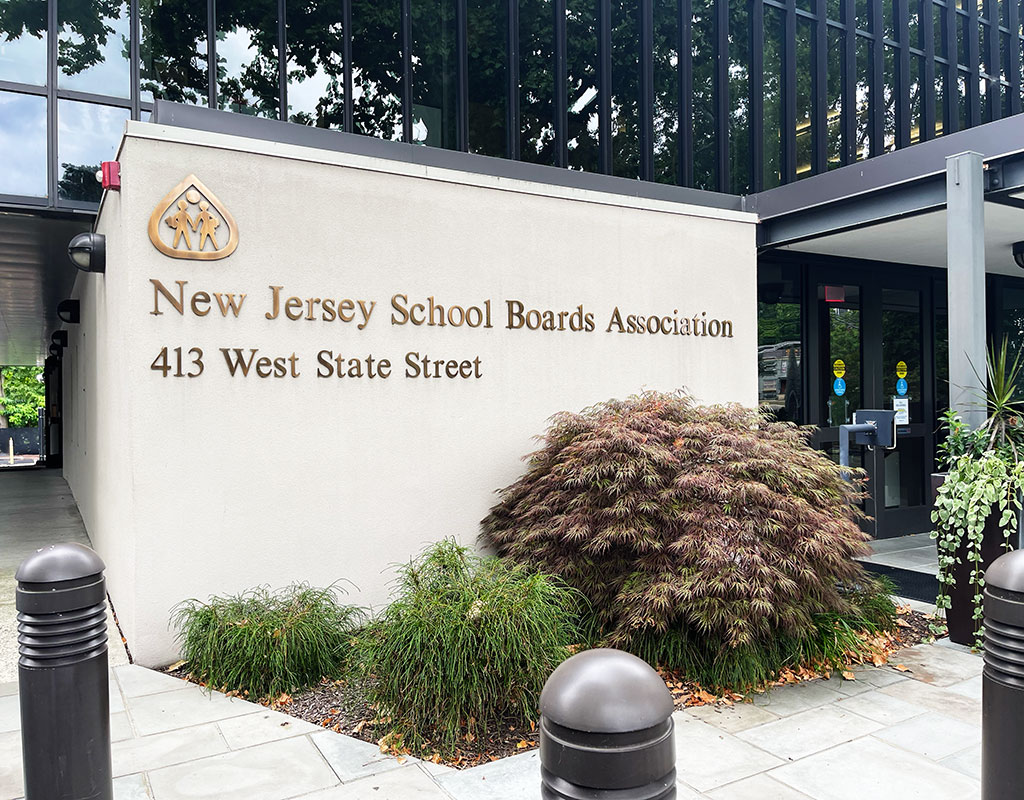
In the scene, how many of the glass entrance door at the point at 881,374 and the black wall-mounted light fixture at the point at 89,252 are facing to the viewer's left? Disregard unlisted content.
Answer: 1

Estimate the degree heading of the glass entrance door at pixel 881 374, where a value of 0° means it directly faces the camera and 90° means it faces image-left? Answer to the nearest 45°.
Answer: approximately 315°

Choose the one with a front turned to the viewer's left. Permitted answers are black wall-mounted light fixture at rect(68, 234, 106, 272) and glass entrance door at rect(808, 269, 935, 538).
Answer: the black wall-mounted light fixture

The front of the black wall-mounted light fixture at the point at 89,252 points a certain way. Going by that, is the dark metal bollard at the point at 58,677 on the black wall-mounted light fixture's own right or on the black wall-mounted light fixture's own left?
on the black wall-mounted light fixture's own left

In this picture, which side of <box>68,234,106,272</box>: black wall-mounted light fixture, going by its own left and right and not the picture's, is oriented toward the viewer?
left

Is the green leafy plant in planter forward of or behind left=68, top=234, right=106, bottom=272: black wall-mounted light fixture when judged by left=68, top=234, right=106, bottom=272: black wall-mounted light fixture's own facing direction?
behind

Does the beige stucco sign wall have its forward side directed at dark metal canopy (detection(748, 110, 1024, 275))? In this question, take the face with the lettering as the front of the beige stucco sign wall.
no

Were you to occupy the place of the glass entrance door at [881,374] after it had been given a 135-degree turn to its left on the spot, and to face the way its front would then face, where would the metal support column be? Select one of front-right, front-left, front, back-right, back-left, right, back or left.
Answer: back

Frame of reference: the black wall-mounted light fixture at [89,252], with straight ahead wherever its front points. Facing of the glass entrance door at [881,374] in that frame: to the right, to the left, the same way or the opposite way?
to the left

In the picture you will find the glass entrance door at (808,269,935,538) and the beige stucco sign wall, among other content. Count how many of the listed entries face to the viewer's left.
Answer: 0

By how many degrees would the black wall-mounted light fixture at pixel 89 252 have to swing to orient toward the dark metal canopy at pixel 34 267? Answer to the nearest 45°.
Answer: approximately 90° to its right

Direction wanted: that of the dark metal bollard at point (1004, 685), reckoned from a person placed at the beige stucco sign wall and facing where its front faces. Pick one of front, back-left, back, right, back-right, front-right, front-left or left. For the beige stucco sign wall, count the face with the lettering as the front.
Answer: front

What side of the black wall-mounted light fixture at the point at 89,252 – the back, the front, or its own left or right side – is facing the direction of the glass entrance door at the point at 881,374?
back

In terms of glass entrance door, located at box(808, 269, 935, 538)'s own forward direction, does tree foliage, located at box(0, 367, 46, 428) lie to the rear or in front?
to the rear

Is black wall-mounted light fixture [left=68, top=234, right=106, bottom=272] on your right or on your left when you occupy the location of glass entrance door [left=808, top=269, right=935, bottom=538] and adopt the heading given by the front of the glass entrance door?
on your right

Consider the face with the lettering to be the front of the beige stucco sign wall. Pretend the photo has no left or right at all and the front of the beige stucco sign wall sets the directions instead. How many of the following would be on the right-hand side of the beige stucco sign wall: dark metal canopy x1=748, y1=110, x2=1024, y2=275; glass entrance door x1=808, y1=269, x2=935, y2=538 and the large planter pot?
0

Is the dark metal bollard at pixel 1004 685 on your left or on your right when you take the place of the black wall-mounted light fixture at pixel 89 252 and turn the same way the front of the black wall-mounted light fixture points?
on your left
